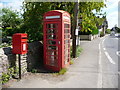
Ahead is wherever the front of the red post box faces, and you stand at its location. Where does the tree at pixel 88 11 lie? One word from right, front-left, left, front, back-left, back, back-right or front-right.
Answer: left

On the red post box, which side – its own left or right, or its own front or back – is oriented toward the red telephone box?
left

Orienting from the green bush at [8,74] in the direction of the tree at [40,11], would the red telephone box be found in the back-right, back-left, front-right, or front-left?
front-right

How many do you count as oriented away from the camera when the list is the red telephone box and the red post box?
0

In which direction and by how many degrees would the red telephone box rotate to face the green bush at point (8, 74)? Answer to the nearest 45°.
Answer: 0° — it already faces it

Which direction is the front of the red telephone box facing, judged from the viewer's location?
facing the viewer and to the left of the viewer

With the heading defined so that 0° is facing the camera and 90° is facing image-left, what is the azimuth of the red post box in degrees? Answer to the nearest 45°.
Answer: approximately 315°

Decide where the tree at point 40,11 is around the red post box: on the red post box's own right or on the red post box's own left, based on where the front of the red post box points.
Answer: on the red post box's own left
